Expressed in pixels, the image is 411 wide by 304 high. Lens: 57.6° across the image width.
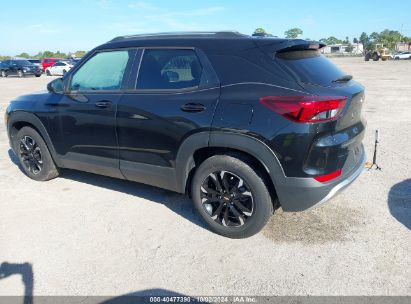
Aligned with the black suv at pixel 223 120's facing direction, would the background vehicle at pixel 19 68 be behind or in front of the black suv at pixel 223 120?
in front

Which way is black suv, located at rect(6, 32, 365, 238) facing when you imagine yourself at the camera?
facing away from the viewer and to the left of the viewer
